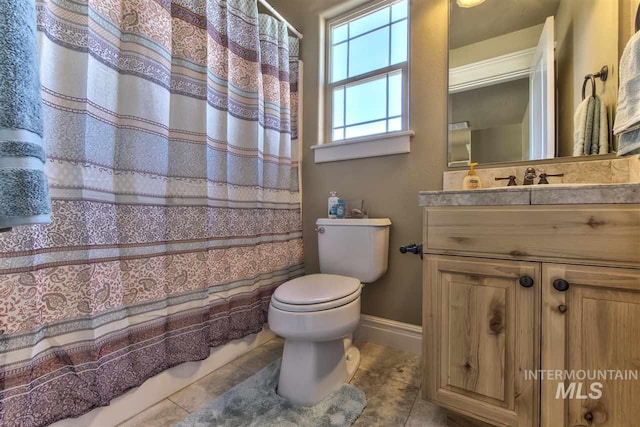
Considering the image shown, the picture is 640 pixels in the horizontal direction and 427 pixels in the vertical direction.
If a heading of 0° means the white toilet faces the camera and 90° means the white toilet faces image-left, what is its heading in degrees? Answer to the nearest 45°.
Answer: approximately 45°

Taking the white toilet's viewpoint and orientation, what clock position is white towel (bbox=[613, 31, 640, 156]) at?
The white towel is roughly at 8 o'clock from the white toilet.

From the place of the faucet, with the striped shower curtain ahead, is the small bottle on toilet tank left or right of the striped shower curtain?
right

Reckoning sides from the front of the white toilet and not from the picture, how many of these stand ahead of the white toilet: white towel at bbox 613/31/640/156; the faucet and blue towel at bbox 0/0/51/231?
1

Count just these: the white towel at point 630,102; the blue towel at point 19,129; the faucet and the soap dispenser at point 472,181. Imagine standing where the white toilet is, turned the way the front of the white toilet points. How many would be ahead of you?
1

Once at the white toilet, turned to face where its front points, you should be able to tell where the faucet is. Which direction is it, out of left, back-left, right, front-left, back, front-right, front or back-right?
back-left
